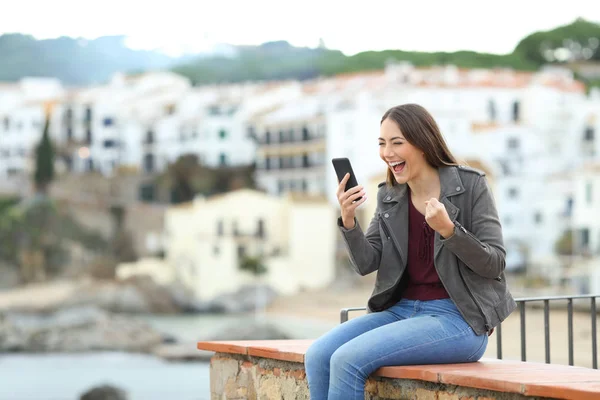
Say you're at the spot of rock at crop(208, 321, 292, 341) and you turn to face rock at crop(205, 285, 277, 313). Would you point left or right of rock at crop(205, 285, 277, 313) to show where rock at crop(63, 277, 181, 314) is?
left

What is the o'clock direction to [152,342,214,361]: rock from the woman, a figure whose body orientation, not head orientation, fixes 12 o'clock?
The rock is roughly at 4 o'clock from the woman.

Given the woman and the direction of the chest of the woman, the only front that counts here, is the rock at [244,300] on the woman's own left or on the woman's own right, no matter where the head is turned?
on the woman's own right

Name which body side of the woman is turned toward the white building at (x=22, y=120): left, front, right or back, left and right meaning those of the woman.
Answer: right

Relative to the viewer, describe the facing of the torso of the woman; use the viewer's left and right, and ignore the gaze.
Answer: facing the viewer and to the left of the viewer

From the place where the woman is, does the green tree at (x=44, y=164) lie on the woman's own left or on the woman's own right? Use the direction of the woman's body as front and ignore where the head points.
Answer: on the woman's own right

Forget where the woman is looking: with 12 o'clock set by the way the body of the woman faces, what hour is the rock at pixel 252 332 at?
The rock is roughly at 4 o'clock from the woman.

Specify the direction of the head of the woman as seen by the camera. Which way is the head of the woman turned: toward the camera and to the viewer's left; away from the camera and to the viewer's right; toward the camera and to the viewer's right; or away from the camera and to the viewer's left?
toward the camera and to the viewer's left

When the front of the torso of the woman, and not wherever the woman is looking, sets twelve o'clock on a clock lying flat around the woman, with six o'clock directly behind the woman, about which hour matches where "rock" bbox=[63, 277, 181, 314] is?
The rock is roughly at 4 o'clock from the woman.
